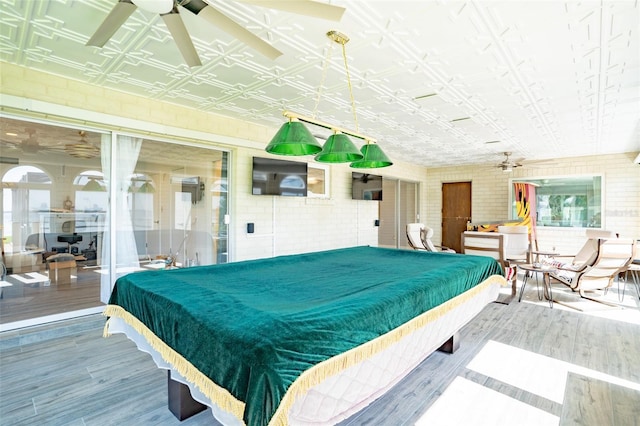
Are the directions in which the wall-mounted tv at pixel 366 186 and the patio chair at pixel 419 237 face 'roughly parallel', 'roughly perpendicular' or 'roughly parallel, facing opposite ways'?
roughly parallel

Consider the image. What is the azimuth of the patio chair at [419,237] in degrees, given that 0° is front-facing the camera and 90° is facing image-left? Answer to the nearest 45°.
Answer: approximately 315°

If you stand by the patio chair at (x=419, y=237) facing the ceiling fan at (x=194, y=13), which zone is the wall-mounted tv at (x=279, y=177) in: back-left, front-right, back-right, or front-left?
front-right

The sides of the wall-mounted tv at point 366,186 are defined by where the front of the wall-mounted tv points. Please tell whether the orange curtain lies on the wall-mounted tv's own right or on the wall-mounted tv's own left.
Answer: on the wall-mounted tv's own left

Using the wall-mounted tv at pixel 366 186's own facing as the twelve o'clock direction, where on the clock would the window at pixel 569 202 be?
The window is roughly at 10 o'clock from the wall-mounted tv.

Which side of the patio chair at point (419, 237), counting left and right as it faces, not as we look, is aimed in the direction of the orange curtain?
left

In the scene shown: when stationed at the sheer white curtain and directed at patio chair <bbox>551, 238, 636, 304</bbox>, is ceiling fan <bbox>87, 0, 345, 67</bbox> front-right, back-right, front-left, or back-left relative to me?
front-right

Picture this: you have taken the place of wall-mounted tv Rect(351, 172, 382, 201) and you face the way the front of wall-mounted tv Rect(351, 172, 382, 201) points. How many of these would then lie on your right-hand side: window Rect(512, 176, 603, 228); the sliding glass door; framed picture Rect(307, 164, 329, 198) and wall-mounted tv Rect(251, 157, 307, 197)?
3

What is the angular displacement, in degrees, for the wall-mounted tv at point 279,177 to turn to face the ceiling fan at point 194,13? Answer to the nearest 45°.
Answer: approximately 45° to its right

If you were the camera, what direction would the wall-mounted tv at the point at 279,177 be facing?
facing the viewer and to the right of the viewer

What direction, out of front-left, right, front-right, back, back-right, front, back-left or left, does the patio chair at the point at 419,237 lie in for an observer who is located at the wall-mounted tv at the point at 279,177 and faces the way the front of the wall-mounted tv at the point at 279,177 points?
front-left

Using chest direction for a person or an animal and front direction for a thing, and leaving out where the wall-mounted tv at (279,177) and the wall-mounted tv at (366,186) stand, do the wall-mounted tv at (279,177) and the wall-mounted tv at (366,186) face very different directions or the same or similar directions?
same or similar directions

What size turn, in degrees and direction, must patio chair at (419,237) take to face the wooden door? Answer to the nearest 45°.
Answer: approximately 135° to its left

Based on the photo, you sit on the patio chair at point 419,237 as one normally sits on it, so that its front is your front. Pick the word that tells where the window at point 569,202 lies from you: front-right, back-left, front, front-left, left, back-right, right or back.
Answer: left

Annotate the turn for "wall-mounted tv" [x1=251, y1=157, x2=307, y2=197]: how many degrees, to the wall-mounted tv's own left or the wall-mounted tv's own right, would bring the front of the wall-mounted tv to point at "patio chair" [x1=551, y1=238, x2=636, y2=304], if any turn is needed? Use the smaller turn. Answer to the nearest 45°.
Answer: approximately 45° to the wall-mounted tv's own left

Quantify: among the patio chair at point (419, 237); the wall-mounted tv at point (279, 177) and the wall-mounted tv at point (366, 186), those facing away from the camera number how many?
0

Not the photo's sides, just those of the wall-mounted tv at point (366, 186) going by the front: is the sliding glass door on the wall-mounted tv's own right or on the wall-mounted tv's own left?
on the wall-mounted tv's own right

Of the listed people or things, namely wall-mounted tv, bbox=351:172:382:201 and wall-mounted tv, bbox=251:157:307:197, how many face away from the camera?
0
